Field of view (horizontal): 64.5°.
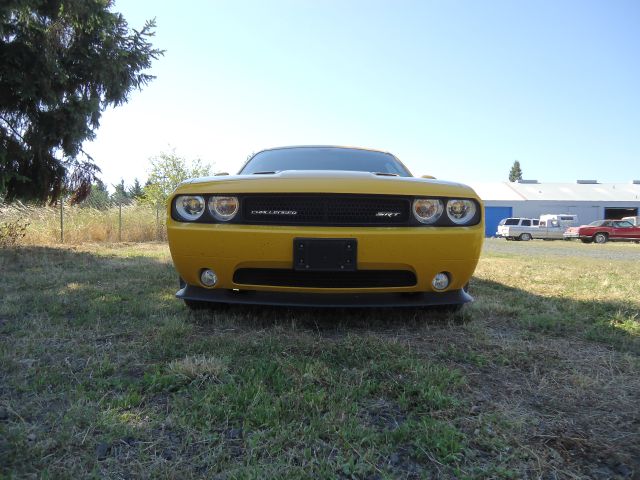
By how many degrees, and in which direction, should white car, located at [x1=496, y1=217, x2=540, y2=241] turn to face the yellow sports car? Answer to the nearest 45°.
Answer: approximately 45° to its left

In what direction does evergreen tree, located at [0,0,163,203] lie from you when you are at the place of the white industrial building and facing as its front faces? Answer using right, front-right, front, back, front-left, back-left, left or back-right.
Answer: front

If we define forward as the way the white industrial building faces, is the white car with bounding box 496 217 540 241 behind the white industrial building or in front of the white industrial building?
in front

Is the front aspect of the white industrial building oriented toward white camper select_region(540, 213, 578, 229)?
yes

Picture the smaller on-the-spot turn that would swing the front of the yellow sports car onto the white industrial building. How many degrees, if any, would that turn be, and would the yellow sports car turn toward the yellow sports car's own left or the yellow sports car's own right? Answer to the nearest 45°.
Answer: approximately 135° to the yellow sports car's own left

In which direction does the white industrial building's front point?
toward the camera

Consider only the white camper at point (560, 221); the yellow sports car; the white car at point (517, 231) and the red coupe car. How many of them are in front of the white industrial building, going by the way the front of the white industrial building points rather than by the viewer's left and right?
4

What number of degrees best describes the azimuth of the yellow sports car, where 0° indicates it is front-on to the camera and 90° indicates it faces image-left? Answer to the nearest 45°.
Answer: approximately 0°

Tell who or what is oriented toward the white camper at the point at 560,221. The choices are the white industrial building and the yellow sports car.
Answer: the white industrial building

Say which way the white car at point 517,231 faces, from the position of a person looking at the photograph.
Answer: facing the viewer and to the left of the viewer

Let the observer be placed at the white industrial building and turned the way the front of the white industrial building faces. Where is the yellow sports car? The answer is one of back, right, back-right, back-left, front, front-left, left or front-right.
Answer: front

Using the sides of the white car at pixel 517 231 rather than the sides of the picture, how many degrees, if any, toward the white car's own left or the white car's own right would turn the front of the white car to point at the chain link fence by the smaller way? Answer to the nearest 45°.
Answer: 0° — it already faces it
